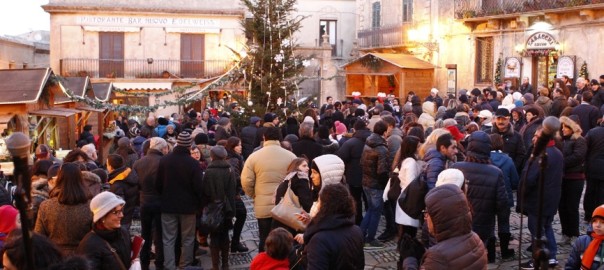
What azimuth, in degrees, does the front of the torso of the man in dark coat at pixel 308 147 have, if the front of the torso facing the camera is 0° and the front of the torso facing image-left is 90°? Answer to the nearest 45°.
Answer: approximately 180°

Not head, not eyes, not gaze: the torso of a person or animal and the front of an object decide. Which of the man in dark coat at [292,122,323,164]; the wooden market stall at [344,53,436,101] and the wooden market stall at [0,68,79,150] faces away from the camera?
the man in dark coat

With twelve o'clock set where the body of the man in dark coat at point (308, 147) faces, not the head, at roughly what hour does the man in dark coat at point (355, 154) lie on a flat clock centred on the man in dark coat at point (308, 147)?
the man in dark coat at point (355, 154) is roughly at 3 o'clock from the man in dark coat at point (308, 147).

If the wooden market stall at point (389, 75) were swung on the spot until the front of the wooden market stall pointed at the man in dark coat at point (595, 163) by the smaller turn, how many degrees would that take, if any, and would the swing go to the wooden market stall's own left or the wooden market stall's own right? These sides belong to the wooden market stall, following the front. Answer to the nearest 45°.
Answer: approximately 45° to the wooden market stall's own left

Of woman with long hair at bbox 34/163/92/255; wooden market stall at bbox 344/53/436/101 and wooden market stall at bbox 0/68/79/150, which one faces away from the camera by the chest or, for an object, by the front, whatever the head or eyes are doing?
the woman with long hair

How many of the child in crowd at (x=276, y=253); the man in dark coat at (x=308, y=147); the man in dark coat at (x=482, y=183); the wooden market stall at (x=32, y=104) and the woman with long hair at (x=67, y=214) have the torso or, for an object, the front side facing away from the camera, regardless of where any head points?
4

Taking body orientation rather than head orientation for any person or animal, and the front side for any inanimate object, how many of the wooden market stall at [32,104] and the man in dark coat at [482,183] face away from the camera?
1

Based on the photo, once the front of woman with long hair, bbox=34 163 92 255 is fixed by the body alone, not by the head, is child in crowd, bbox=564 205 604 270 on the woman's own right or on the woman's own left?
on the woman's own right

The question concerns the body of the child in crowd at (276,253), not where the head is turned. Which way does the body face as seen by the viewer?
away from the camera

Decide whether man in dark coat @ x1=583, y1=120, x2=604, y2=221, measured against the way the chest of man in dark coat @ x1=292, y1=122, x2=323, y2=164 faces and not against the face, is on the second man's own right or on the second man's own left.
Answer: on the second man's own right

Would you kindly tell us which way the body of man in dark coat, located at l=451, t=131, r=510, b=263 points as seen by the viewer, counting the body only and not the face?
away from the camera

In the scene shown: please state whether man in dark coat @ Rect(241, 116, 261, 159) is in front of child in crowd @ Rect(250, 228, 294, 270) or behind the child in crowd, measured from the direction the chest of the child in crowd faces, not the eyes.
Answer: in front
